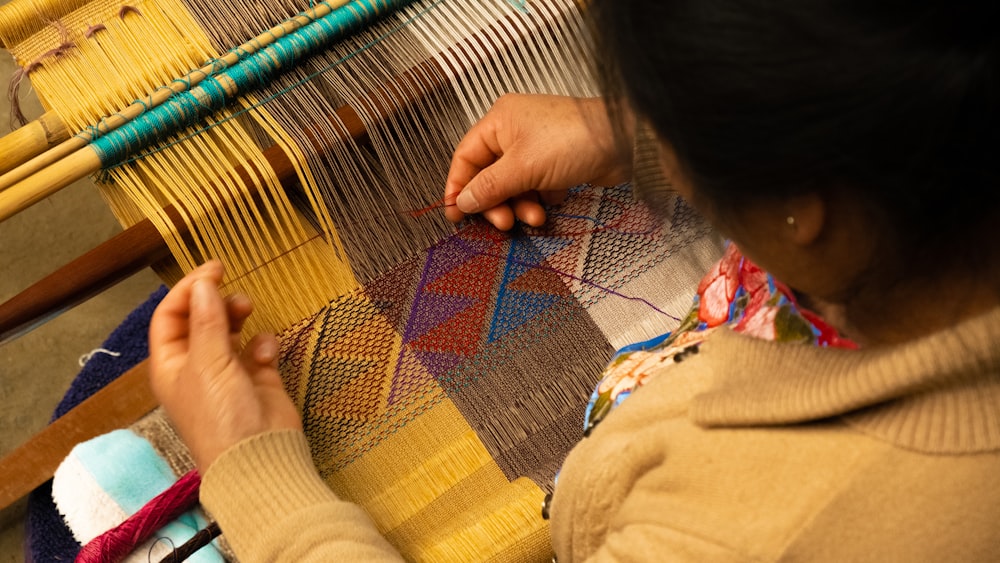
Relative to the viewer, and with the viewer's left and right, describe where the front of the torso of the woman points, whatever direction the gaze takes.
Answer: facing away from the viewer and to the left of the viewer

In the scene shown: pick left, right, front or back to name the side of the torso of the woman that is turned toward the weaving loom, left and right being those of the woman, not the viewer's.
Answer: front

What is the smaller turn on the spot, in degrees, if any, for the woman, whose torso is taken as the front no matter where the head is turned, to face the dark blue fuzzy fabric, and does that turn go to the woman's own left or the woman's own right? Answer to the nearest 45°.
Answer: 0° — they already face it

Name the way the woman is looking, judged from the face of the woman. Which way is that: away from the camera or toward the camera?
away from the camera
